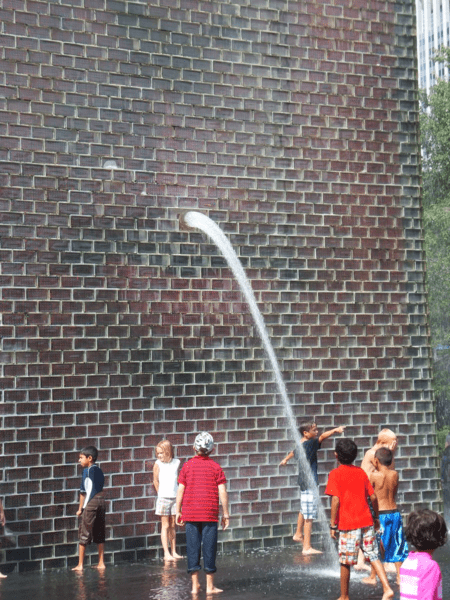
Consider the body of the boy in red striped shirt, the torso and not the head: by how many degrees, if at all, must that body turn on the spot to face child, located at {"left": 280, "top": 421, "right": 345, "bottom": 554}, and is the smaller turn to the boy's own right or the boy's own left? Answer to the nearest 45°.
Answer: approximately 45° to the boy's own right

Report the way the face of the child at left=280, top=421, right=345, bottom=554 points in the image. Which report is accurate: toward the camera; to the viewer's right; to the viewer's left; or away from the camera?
to the viewer's right

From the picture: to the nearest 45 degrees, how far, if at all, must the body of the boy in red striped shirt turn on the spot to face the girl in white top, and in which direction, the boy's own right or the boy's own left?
0° — they already face them

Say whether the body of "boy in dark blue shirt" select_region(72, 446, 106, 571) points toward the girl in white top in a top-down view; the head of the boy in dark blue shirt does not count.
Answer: no

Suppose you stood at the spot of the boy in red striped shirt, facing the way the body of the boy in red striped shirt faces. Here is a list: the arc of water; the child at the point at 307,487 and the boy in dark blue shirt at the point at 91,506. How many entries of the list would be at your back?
0

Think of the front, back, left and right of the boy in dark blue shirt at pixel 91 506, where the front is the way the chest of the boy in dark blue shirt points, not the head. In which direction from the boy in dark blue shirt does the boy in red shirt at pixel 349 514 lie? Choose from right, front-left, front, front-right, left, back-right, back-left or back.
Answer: back-left

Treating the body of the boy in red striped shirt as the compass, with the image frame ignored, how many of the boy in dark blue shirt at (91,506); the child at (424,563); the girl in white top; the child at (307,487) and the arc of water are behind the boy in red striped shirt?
1

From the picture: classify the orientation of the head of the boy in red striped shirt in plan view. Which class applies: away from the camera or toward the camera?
away from the camera

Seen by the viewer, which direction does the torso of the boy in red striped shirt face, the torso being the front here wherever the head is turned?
away from the camera

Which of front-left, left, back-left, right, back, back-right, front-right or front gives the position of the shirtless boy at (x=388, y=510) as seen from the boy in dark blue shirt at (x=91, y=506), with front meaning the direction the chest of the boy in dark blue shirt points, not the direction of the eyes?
back-left

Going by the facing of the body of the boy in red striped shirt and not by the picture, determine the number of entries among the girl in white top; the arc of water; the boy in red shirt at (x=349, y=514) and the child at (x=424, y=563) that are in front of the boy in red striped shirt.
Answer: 2
